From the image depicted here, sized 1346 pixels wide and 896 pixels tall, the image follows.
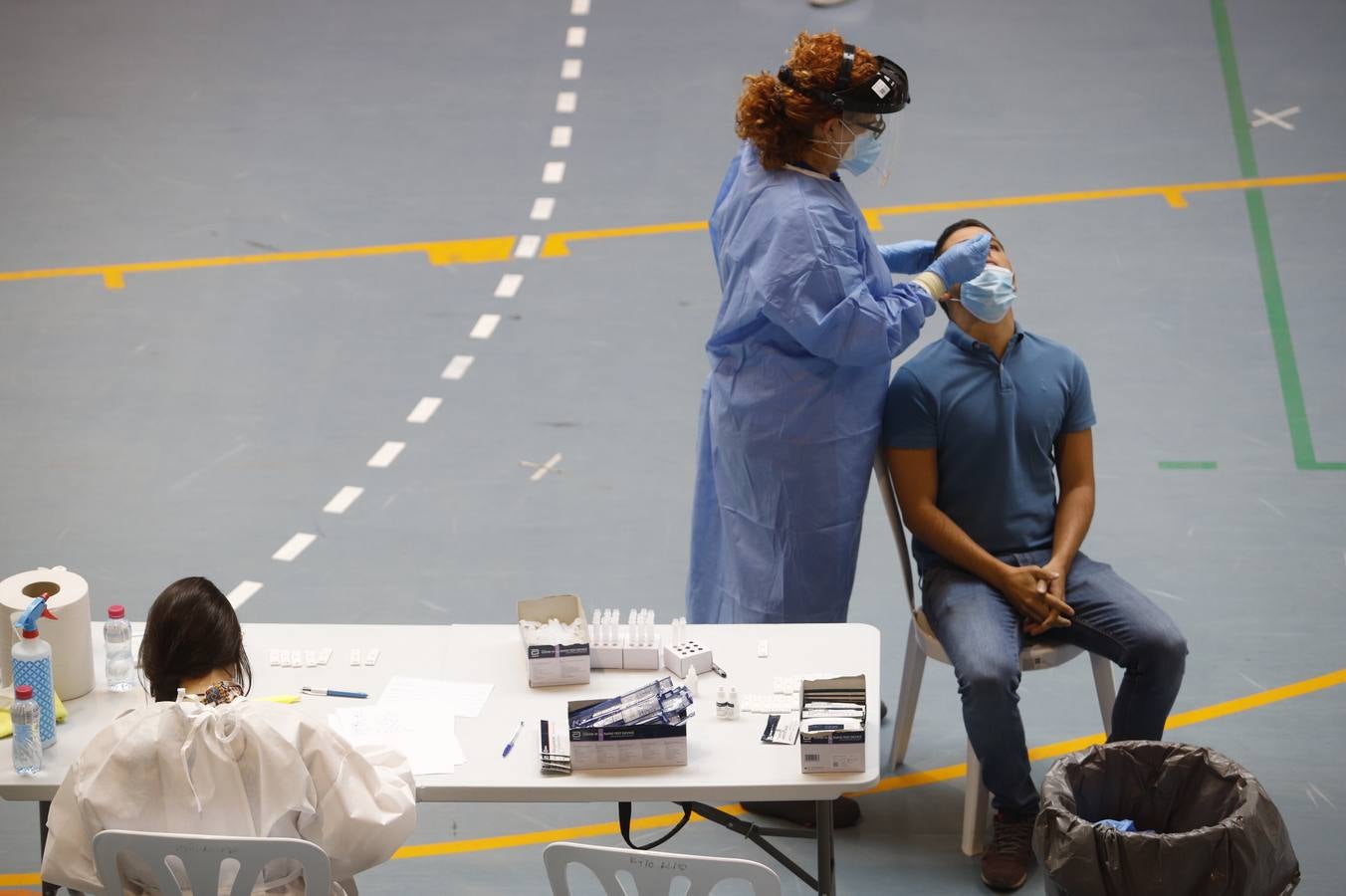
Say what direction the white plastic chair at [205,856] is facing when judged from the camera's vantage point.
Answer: facing away from the viewer

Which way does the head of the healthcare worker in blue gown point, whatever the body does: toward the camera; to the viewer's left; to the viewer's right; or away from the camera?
to the viewer's right

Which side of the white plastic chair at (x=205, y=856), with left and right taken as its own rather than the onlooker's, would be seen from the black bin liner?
right

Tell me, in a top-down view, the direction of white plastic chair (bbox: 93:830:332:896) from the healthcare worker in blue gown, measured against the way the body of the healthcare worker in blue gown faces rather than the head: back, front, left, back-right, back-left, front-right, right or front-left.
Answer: back-right

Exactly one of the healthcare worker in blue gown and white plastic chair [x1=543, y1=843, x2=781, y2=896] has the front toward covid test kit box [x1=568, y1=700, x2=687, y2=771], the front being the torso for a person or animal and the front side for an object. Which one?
the white plastic chair

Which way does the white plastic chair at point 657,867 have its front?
away from the camera

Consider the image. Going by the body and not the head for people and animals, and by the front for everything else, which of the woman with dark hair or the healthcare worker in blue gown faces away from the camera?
the woman with dark hair

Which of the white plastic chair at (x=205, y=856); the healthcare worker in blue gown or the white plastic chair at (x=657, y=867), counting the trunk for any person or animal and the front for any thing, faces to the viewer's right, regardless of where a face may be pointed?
the healthcare worker in blue gown

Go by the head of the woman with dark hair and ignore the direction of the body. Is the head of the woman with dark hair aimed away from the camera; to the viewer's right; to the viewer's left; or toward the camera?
away from the camera

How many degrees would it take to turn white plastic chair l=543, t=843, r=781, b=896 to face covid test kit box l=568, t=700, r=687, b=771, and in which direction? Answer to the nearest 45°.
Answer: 0° — it already faces it

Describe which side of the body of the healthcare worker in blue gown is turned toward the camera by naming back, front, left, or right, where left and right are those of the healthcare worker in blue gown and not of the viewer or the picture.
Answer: right

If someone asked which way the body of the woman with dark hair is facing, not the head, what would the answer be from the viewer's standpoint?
away from the camera

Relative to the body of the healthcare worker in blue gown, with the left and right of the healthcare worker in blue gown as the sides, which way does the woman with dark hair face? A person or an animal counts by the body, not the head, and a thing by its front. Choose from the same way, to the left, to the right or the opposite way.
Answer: to the left
